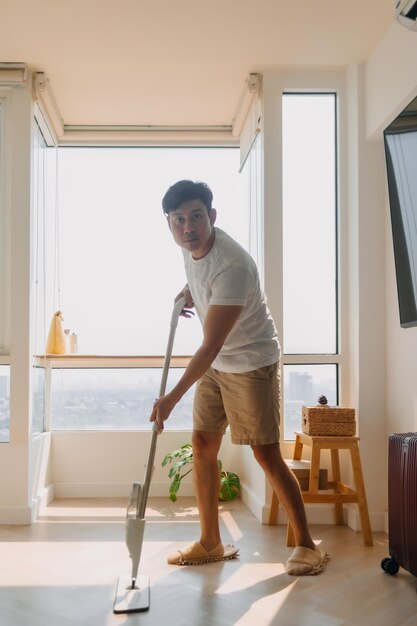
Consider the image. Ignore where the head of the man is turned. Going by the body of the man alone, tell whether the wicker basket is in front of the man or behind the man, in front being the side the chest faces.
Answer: behind

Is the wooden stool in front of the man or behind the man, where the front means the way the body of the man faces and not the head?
behind

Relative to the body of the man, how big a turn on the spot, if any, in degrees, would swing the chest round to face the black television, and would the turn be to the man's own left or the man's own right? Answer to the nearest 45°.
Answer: approximately 135° to the man's own left

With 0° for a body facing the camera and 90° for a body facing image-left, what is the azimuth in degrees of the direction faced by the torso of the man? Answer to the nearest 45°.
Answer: approximately 45°

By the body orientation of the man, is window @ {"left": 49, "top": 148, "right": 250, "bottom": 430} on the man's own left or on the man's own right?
on the man's own right

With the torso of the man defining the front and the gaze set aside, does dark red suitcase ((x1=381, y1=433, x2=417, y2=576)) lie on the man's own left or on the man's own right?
on the man's own left
